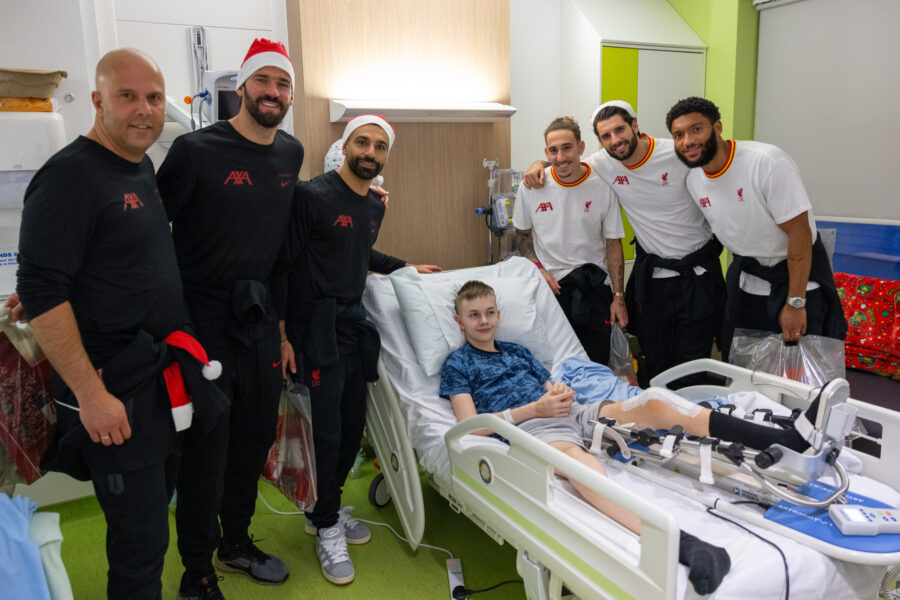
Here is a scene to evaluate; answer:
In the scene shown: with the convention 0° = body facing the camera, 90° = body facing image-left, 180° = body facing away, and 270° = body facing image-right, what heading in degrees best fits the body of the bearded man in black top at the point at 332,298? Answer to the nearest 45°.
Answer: approximately 315°

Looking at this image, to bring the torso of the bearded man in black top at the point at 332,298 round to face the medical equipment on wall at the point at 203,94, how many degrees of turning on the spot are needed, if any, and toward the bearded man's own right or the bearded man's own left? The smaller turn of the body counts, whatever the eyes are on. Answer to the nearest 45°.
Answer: approximately 180°

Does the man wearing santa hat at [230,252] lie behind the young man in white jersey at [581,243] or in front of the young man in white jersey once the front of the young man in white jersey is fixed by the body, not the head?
in front

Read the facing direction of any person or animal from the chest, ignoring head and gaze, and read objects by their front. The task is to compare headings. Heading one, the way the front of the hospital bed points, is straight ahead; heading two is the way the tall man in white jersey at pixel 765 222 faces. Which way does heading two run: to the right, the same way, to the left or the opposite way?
to the right

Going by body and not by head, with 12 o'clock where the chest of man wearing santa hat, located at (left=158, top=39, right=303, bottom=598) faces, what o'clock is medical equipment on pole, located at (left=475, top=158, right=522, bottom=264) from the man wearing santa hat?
The medical equipment on pole is roughly at 9 o'clock from the man wearing santa hat.

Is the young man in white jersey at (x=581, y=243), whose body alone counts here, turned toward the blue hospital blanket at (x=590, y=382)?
yes

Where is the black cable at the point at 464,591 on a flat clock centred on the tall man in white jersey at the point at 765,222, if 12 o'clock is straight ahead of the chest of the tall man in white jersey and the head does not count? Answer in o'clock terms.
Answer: The black cable is roughly at 12 o'clock from the tall man in white jersey.

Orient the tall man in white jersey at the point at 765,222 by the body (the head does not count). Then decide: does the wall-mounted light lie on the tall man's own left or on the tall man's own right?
on the tall man's own right

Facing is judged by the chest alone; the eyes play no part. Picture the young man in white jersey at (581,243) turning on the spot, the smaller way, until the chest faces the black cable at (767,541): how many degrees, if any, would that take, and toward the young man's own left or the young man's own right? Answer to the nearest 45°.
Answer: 0° — they already face it

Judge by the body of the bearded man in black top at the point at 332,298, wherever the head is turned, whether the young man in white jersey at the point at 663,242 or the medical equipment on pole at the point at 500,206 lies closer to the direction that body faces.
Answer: the young man in white jersey

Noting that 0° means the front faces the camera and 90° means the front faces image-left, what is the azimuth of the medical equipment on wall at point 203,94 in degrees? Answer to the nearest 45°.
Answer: approximately 315°
